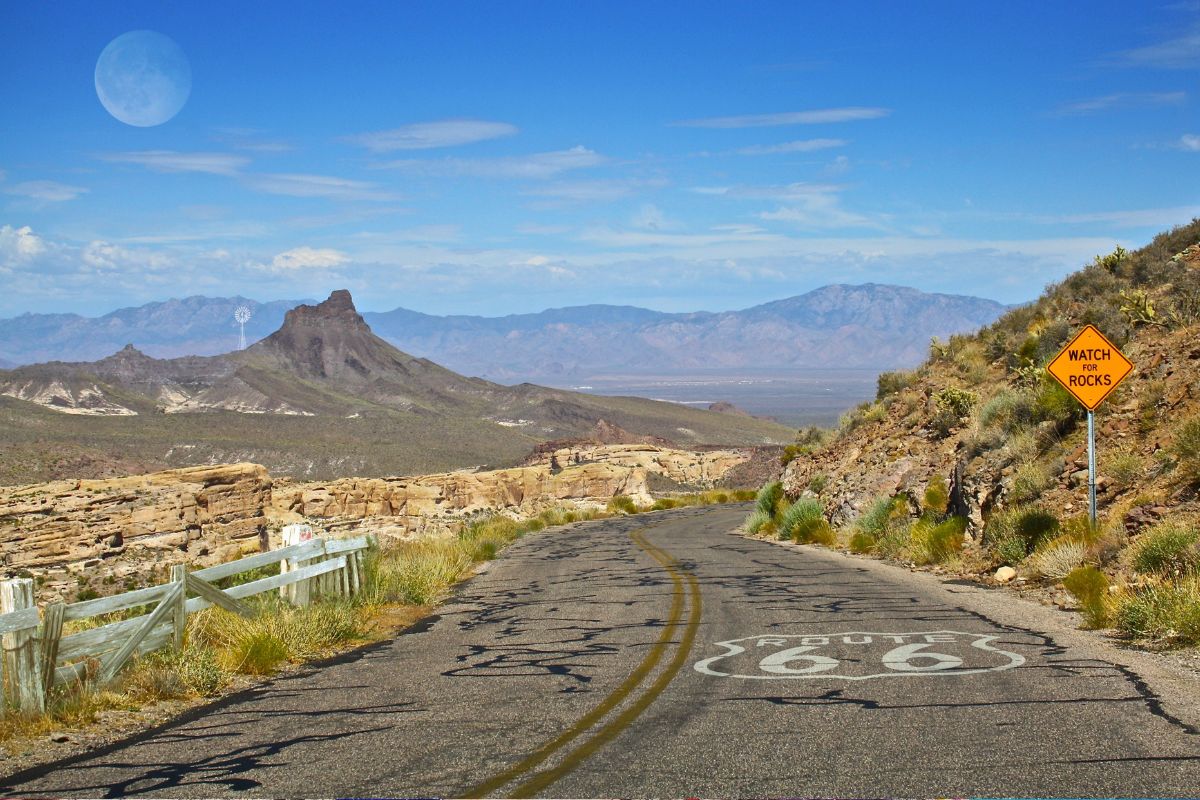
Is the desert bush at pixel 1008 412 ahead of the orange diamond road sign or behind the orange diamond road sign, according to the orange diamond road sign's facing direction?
behind

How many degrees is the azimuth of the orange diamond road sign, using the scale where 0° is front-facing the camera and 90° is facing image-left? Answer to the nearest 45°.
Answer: approximately 0°

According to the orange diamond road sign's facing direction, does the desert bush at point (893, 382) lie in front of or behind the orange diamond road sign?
behind

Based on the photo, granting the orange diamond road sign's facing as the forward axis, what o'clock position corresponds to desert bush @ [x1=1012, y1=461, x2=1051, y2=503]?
The desert bush is roughly at 5 o'clock from the orange diamond road sign.

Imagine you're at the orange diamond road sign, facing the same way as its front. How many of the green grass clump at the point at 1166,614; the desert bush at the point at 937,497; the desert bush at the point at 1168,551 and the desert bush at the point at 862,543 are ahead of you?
2

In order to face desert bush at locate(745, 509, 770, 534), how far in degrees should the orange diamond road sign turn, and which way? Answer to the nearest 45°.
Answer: approximately 135° to its right

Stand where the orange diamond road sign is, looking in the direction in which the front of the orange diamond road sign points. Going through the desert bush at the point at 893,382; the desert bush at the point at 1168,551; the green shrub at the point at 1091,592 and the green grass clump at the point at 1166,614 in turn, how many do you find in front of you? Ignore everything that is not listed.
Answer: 3

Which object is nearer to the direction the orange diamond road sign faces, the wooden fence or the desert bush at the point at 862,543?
the wooden fence

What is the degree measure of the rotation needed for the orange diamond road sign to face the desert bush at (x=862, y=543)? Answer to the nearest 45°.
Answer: approximately 135° to its right

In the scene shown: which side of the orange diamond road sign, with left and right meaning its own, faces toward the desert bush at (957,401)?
back

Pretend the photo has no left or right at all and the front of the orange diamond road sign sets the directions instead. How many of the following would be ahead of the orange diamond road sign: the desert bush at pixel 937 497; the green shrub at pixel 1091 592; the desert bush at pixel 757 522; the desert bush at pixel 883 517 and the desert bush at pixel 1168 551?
2

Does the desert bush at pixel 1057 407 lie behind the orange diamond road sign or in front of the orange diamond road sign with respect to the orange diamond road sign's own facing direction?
behind

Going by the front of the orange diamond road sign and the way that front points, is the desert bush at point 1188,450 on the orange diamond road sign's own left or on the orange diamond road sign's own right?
on the orange diamond road sign's own left
